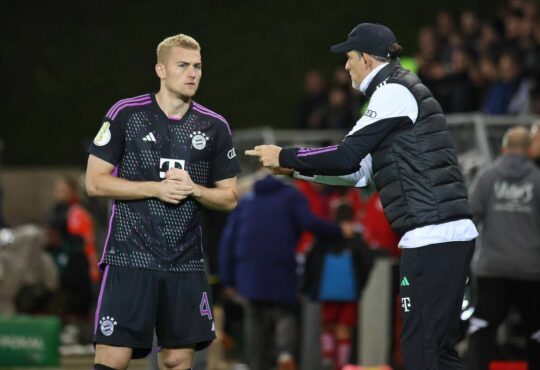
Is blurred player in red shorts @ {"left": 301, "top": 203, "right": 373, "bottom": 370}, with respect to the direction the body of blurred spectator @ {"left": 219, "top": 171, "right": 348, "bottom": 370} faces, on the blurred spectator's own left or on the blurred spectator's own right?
on the blurred spectator's own right

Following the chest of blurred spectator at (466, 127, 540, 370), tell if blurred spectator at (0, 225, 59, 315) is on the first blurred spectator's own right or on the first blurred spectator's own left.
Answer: on the first blurred spectator's own left

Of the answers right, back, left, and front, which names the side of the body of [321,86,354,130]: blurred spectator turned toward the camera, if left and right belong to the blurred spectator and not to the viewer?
front

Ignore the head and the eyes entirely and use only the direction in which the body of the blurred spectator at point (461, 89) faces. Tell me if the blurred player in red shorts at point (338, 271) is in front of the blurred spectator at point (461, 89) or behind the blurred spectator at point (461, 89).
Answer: in front

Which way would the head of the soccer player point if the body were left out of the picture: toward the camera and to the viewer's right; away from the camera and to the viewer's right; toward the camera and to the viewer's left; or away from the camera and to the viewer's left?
toward the camera and to the viewer's right

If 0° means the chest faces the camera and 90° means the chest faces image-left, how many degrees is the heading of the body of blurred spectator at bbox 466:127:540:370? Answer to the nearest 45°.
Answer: approximately 180°

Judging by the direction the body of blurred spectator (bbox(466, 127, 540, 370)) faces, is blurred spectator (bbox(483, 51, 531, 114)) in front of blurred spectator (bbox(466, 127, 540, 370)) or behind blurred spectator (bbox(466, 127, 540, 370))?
in front

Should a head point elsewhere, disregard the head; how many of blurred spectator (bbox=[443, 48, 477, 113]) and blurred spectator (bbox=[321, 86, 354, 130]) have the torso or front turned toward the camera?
2

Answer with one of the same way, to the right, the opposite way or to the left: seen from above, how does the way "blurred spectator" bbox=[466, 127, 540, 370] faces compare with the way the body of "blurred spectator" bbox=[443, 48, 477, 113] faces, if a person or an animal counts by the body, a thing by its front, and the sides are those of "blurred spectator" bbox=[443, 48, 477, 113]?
the opposite way

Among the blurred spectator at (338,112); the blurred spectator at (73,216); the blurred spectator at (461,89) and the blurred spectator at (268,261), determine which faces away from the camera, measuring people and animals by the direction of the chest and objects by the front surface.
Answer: the blurred spectator at (268,261)

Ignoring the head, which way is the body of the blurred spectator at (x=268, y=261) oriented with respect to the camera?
away from the camera

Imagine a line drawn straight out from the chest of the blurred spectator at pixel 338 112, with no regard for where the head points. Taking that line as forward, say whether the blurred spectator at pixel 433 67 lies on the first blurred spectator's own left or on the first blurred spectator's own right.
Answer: on the first blurred spectator's own left

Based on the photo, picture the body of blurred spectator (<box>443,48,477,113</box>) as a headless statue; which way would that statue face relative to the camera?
toward the camera
